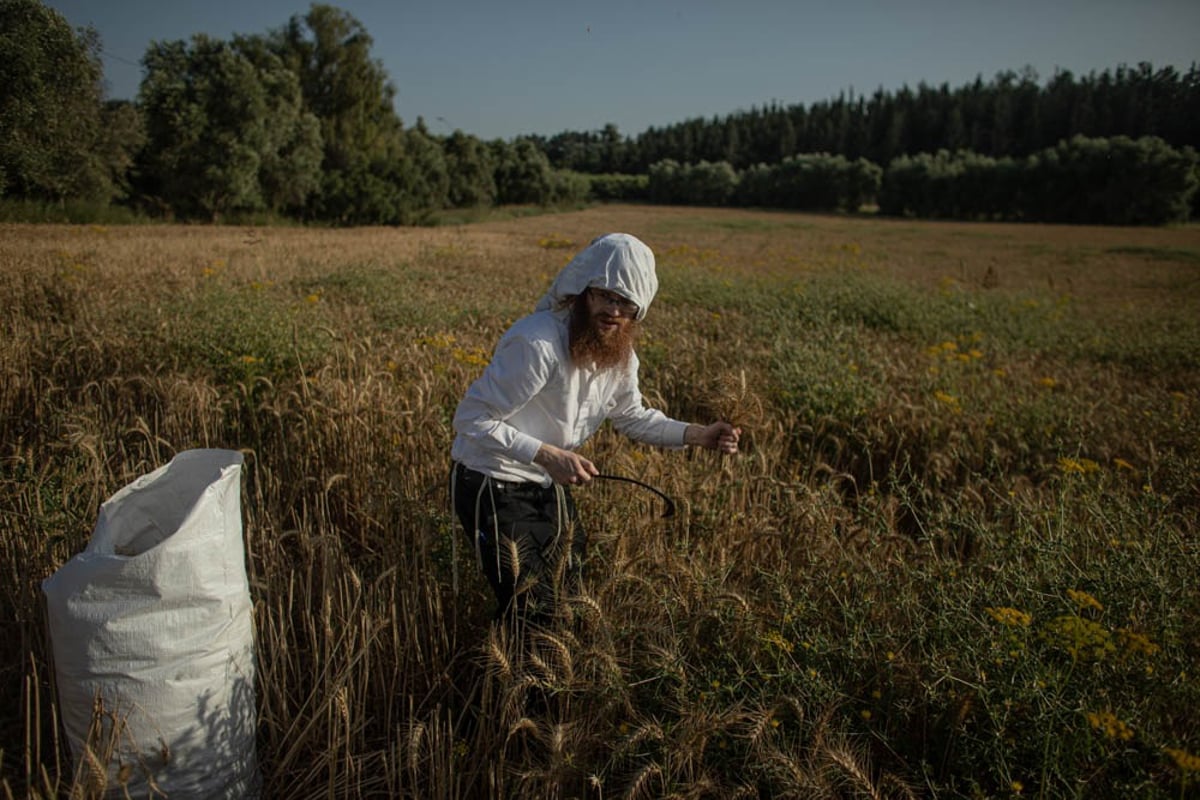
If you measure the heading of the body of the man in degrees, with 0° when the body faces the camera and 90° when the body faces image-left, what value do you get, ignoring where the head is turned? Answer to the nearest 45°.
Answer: approximately 315°

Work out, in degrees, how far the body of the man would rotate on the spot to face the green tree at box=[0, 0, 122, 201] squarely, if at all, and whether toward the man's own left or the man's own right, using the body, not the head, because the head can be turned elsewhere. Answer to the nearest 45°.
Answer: approximately 180°

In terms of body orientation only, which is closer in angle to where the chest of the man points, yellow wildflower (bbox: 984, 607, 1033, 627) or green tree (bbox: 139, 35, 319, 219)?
the yellow wildflower

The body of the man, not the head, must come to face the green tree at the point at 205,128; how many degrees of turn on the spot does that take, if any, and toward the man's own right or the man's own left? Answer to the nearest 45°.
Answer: approximately 180°

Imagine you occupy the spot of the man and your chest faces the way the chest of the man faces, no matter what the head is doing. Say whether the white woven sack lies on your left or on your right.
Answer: on your right

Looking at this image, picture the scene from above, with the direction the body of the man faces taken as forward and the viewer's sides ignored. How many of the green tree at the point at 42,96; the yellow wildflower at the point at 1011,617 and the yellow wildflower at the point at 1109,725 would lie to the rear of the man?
1

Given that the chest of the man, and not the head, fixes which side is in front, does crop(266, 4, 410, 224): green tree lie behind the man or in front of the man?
behind

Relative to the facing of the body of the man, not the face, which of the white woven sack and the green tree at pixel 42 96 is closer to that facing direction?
the white woven sack

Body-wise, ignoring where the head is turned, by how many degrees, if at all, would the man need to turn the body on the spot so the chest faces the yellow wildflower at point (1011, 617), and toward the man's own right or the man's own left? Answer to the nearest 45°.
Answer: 0° — they already face it
